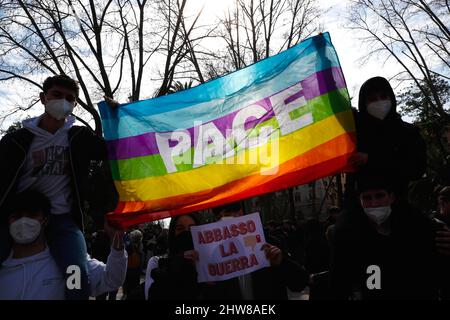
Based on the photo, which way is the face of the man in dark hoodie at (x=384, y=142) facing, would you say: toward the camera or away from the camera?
toward the camera

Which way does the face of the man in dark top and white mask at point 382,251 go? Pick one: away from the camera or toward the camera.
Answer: toward the camera

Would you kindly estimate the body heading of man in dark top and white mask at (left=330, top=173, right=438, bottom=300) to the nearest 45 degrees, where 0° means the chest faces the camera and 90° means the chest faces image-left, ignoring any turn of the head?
approximately 0°

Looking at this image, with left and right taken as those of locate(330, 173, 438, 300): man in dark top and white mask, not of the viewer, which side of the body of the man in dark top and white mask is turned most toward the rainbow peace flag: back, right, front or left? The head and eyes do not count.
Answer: right
